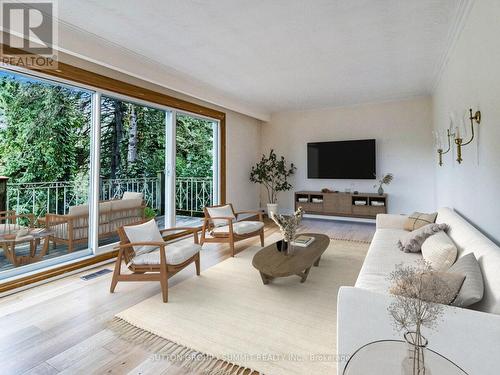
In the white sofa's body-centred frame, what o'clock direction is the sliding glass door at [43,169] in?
The sliding glass door is roughly at 12 o'clock from the white sofa.

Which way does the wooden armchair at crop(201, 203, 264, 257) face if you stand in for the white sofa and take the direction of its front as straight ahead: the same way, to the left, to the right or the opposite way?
the opposite way

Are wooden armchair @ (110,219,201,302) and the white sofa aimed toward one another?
yes

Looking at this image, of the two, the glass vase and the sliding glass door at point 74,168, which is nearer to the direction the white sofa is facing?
the sliding glass door

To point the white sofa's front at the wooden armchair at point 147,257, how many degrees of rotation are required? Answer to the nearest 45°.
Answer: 0° — it already faces it

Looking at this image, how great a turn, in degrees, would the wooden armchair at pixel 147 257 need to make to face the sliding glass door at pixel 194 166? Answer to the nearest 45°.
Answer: approximately 135° to its left

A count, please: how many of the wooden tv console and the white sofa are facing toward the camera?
1

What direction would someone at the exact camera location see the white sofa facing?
facing to the left of the viewer

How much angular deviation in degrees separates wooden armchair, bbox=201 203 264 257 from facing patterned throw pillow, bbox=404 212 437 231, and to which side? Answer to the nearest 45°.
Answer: approximately 45° to its left

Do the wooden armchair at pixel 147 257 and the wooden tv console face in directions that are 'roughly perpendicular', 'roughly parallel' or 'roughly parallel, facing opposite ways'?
roughly perpendicular

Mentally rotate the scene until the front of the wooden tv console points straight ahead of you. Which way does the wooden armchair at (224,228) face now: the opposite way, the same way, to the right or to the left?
to the left
